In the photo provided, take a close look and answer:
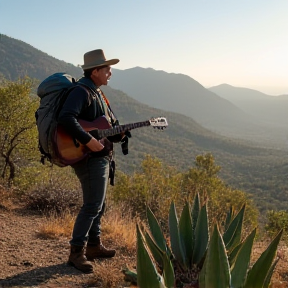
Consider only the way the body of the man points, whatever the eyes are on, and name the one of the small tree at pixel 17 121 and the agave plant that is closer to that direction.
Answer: the agave plant

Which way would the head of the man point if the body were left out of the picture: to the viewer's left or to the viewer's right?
to the viewer's right

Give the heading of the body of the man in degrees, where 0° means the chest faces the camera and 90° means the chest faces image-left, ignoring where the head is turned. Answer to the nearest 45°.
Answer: approximately 270°
